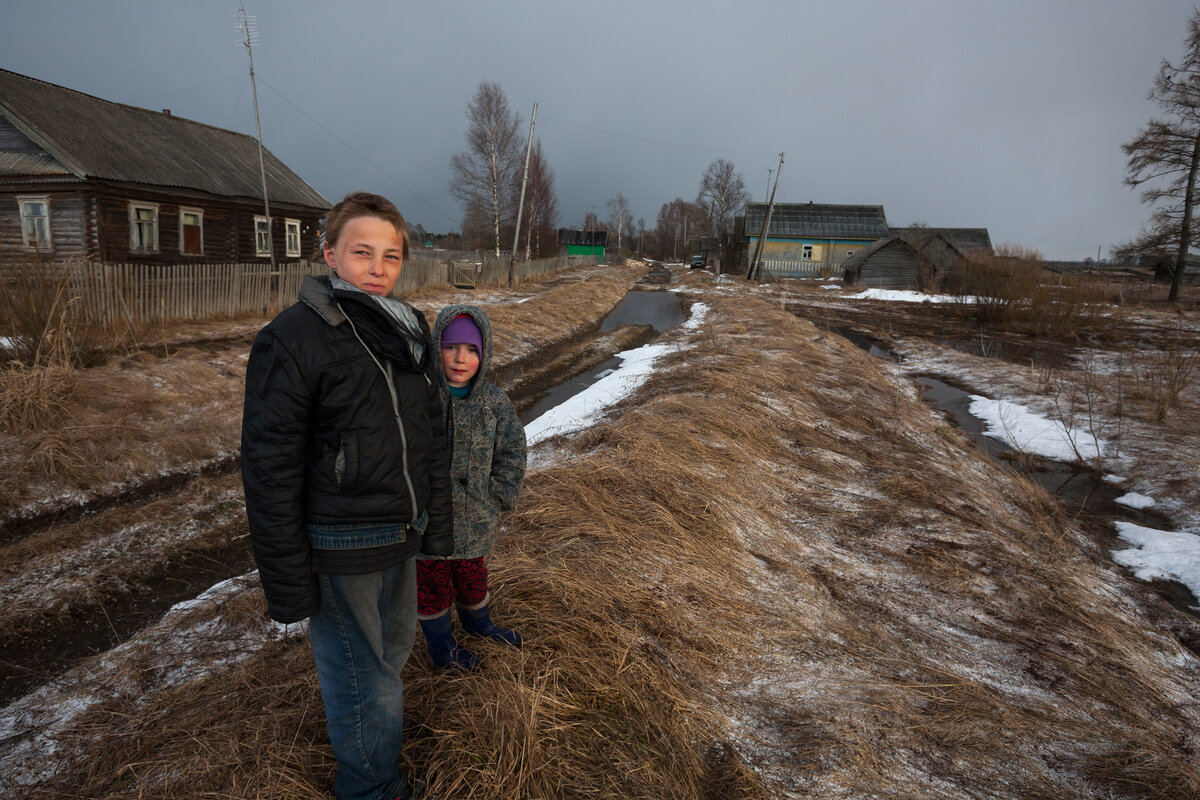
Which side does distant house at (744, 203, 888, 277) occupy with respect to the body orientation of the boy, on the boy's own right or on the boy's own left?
on the boy's own left

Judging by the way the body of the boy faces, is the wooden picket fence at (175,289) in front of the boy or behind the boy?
behind

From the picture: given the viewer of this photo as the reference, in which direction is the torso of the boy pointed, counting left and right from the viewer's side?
facing the viewer and to the right of the viewer

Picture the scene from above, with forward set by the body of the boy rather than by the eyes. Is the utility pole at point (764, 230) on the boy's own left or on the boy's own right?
on the boy's own left

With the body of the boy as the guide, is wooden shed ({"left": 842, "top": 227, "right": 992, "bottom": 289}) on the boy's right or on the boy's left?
on the boy's left

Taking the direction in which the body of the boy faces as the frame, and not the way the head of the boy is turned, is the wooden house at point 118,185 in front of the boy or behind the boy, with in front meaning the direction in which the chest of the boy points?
behind
